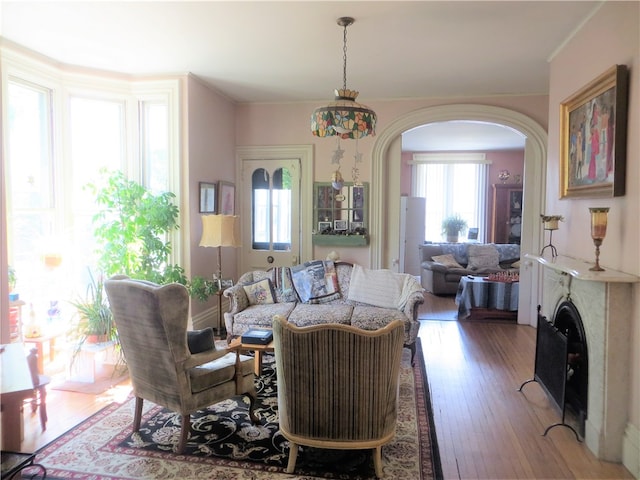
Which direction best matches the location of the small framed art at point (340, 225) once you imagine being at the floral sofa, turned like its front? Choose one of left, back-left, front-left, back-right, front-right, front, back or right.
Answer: back

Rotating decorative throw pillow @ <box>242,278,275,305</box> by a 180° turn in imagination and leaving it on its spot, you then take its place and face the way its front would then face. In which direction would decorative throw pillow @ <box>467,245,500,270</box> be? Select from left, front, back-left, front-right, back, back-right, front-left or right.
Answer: front-right

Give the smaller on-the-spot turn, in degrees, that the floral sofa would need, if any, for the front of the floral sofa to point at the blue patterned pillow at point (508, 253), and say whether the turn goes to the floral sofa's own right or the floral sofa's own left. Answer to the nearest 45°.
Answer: approximately 135° to the floral sofa's own left

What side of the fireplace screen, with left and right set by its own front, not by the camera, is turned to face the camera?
left

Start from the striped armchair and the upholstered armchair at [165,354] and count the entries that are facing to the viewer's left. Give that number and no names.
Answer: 0

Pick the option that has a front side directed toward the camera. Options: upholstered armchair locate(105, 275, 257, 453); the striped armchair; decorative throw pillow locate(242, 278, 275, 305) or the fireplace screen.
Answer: the decorative throw pillow

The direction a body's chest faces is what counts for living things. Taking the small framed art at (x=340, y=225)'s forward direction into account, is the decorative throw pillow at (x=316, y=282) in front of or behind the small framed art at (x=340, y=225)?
in front

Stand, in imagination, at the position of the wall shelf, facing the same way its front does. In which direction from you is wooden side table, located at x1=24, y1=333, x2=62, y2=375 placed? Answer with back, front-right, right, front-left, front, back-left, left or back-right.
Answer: front-right

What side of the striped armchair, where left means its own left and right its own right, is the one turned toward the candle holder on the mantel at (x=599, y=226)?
right

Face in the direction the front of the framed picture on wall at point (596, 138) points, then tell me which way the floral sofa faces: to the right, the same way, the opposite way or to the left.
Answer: to the left

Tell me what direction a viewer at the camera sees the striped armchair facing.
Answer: facing away from the viewer

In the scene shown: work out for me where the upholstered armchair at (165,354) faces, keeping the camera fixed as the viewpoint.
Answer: facing away from the viewer and to the right of the viewer

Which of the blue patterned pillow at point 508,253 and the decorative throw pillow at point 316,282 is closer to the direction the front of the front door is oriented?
the decorative throw pillow

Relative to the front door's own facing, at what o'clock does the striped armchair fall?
The striped armchair is roughly at 12 o'clock from the front door.

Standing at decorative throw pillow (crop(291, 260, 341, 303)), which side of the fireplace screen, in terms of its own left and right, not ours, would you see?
front

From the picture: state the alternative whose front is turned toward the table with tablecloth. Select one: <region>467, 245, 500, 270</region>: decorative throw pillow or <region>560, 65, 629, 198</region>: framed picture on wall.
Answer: the decorative throw pillow

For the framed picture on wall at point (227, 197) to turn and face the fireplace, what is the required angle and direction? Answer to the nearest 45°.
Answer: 0° — it already faces it
